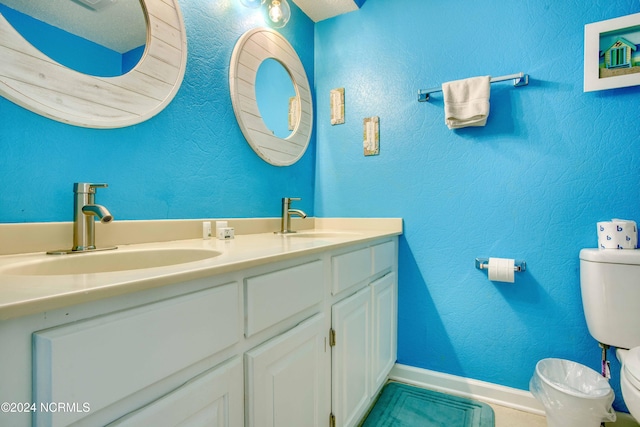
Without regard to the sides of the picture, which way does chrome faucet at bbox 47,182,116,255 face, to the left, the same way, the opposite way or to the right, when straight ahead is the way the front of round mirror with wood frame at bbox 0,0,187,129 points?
the same way

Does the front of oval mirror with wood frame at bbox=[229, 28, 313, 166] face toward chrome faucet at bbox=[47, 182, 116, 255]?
no

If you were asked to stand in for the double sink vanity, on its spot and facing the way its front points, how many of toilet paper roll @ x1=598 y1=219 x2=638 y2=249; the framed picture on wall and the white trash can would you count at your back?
0

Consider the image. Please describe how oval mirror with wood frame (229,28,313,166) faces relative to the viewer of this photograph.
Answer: facing the viewer and to the right of the viewer

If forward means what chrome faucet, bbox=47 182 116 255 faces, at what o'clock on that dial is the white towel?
The white towel is roughly at 11 o'clock from the chrome faucet.

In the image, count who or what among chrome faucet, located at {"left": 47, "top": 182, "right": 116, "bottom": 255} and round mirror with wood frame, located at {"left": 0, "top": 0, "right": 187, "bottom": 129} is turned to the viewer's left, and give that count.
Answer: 0

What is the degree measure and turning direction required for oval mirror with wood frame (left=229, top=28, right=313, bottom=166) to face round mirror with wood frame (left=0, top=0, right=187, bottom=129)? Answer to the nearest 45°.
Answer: approximately 90° to its right

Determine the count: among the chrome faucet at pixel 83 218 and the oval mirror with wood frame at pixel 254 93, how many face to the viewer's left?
0

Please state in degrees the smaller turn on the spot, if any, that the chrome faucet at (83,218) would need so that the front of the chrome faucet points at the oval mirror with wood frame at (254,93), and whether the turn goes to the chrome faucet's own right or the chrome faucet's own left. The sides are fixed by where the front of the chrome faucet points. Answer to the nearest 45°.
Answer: approximately 90° to the chrome faucet's own left

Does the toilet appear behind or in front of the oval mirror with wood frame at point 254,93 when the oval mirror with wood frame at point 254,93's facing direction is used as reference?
in front

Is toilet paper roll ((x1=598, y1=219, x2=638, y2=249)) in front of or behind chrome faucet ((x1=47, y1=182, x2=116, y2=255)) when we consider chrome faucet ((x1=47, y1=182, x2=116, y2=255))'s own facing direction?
in front

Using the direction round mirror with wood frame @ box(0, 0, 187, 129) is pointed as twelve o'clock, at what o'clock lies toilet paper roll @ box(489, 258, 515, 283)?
The toilet paper roll is roughly at 11 o'clock from the round mirror with wood frame.
